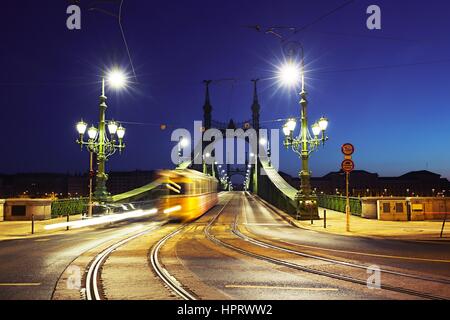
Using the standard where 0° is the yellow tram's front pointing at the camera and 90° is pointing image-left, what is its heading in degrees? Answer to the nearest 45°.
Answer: approximately 45°

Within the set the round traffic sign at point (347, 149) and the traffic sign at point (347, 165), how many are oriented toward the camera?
2

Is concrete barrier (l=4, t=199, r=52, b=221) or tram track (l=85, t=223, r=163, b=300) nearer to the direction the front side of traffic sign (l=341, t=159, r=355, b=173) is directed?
the tram track

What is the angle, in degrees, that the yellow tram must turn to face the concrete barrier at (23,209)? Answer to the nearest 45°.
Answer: approximately 45° to its right

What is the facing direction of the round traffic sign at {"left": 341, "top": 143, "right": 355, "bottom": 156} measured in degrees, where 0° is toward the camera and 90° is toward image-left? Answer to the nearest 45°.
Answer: approximately 0°

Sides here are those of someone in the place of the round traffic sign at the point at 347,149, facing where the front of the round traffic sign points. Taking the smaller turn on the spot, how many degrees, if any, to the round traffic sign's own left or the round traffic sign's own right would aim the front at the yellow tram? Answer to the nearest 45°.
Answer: approximately 90° to the round traffic sign's own right

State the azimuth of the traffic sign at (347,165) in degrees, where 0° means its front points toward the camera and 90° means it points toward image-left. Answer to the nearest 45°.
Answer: approximately 0°
